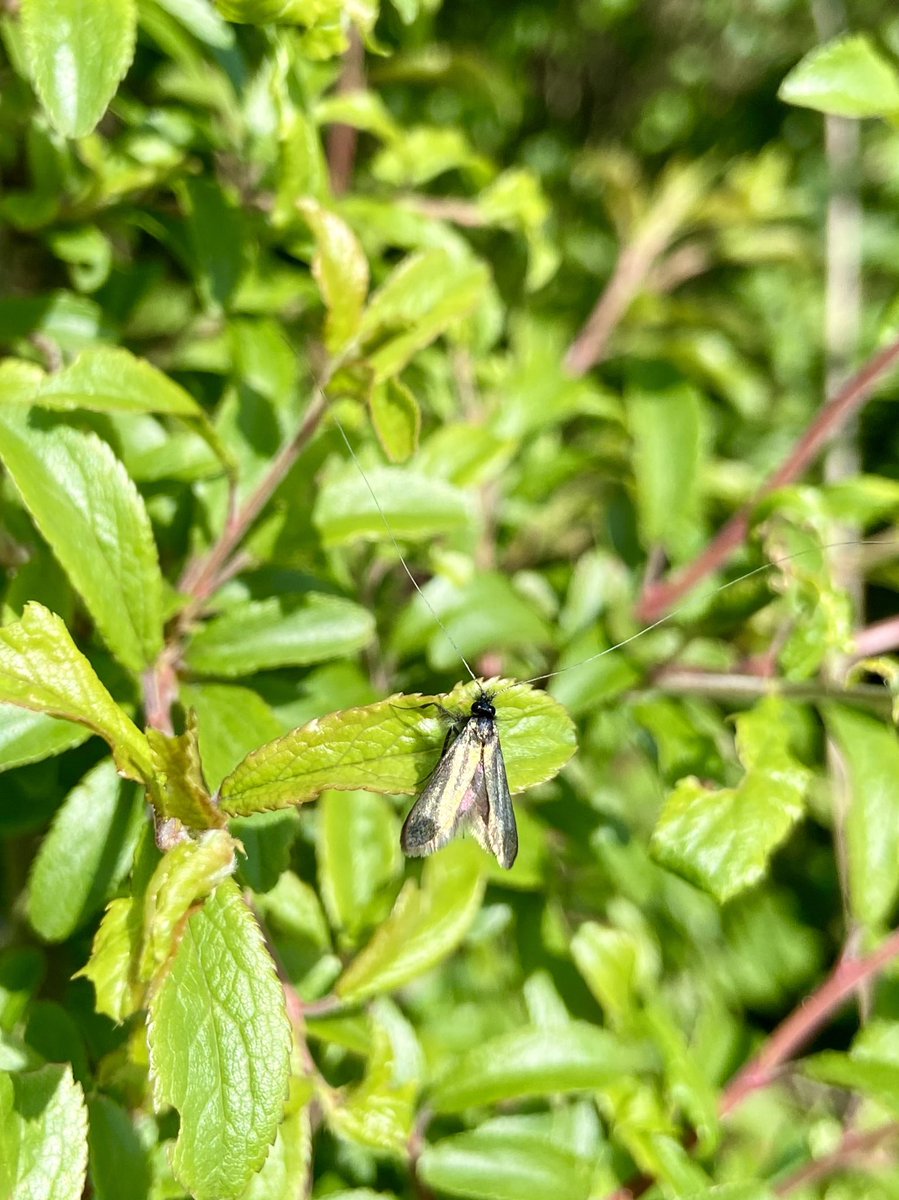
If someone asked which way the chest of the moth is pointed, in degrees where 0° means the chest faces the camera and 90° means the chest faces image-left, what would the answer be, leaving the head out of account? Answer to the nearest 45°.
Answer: approximately 180°
